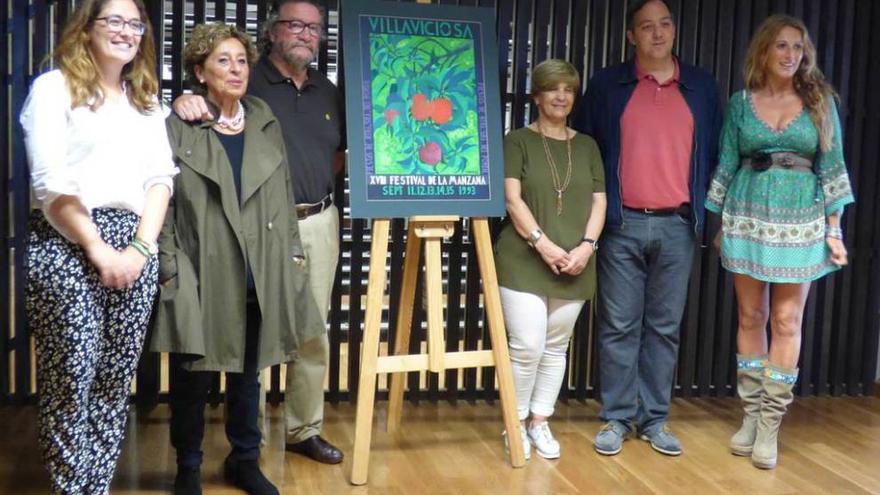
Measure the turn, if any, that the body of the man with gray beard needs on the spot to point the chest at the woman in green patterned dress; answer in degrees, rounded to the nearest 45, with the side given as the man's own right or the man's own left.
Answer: approximately 45° to the man's own left

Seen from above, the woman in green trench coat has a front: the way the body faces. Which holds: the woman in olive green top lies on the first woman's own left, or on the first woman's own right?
on the first woman's own left

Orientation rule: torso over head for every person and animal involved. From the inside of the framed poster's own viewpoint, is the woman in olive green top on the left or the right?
on its left

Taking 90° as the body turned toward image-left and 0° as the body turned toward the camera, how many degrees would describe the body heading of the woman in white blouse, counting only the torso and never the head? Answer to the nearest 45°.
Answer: approximately 315°

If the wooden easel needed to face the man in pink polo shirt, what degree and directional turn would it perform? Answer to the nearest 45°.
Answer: approximately 90° to its left

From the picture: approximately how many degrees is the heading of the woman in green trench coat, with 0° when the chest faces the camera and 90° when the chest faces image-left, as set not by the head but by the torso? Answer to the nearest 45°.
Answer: approximately 315°

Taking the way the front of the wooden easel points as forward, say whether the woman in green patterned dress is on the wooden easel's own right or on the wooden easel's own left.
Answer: on the wooden easel's own left
